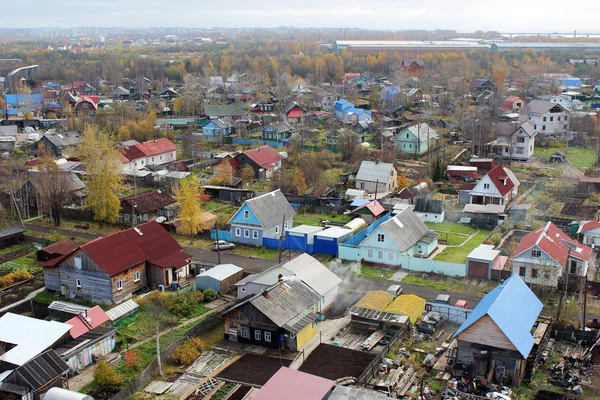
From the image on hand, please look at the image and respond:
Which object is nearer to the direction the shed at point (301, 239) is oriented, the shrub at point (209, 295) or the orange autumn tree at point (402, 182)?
the shrub

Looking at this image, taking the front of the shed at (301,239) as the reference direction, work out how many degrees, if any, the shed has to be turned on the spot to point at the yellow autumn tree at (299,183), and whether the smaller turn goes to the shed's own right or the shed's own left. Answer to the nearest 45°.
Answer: approximately 135° to the shed's own right

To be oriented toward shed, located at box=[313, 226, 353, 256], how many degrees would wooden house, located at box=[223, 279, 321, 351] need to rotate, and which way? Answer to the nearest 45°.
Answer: approximately 135° to its right

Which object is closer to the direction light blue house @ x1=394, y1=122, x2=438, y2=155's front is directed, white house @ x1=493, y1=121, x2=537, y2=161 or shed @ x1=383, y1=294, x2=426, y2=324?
the shed

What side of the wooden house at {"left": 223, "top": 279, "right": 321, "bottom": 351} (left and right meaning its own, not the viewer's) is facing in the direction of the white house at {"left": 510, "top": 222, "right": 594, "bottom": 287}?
back

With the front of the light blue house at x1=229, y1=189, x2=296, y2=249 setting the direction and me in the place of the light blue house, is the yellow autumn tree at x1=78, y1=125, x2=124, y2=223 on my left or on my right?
on my right

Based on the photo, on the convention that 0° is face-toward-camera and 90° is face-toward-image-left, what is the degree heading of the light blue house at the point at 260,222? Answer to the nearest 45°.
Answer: approximately 45°

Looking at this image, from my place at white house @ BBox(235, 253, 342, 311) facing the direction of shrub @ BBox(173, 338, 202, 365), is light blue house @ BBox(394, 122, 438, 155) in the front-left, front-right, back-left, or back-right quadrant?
back-right

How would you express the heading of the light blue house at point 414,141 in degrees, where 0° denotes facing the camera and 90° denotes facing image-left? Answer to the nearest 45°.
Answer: approximately 45°

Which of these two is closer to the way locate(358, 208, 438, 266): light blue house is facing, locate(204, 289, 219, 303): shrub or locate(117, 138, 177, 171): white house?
the shrub

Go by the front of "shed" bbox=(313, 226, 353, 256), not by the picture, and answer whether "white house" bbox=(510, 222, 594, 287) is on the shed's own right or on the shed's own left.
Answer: on the shed's own left

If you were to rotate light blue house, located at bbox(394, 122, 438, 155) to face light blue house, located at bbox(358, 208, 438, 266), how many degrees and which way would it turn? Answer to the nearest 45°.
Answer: approximately 45° to its left

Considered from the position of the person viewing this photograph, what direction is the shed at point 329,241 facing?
facing the viewer and to the left of the viewer
